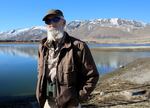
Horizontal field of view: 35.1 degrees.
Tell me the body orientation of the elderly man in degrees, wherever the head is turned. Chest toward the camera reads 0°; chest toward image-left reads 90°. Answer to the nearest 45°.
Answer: approximately 45°
